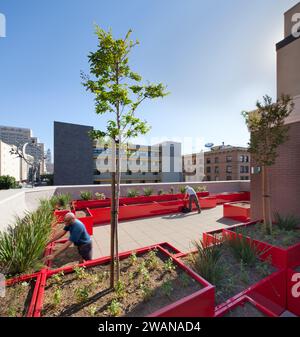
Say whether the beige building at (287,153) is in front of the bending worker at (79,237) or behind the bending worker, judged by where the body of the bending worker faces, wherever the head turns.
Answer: behind

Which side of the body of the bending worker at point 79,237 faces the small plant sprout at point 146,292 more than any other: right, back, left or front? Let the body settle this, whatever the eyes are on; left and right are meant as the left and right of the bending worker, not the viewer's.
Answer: left

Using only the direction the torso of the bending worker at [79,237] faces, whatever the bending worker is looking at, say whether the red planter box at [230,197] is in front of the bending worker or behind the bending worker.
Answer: behind

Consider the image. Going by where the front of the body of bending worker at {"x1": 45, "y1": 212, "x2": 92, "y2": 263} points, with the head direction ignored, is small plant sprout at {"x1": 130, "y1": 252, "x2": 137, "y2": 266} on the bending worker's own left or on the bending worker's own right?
on the bending worker's own left

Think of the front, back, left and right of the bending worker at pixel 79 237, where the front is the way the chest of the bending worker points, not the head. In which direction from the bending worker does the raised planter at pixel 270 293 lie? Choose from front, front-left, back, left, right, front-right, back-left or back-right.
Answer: back-left

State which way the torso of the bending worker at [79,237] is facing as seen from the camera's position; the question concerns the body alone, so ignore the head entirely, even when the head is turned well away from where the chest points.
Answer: to the viewer's left

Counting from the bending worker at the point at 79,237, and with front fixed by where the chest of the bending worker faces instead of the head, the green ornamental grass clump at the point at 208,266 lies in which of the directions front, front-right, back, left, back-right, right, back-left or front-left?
back-left

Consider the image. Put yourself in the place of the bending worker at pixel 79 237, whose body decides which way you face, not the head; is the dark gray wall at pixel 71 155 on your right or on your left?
on your right

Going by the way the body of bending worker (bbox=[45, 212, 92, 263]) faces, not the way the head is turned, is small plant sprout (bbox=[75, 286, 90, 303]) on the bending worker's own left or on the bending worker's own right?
on the bending worker's own left

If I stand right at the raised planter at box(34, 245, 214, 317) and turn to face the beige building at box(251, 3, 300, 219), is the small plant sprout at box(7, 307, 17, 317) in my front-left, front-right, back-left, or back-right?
back-left

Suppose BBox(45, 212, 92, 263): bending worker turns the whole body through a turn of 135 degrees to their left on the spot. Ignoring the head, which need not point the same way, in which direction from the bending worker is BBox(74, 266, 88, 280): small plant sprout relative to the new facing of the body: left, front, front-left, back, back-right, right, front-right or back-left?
front-right

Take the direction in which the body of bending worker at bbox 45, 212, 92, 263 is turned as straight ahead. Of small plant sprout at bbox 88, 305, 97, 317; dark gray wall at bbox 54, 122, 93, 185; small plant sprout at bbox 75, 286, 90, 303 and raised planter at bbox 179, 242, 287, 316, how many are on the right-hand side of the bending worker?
1

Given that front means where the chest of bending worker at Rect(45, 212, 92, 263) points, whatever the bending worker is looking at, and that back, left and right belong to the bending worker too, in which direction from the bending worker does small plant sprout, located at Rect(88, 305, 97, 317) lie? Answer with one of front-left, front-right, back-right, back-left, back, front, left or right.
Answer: left

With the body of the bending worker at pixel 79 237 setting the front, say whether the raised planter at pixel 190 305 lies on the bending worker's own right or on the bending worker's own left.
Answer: on the bending worker's own left
